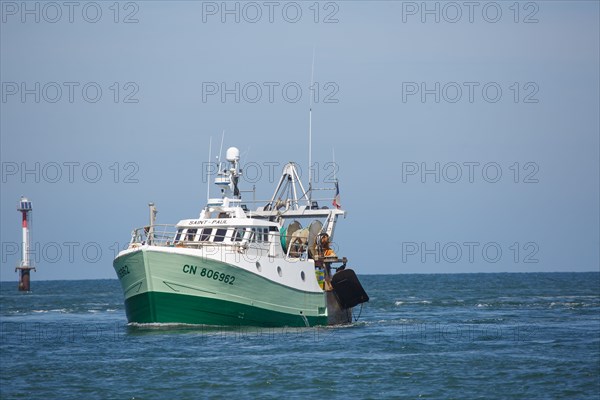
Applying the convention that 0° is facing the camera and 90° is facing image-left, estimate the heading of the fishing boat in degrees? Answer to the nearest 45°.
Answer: approximately 45°
